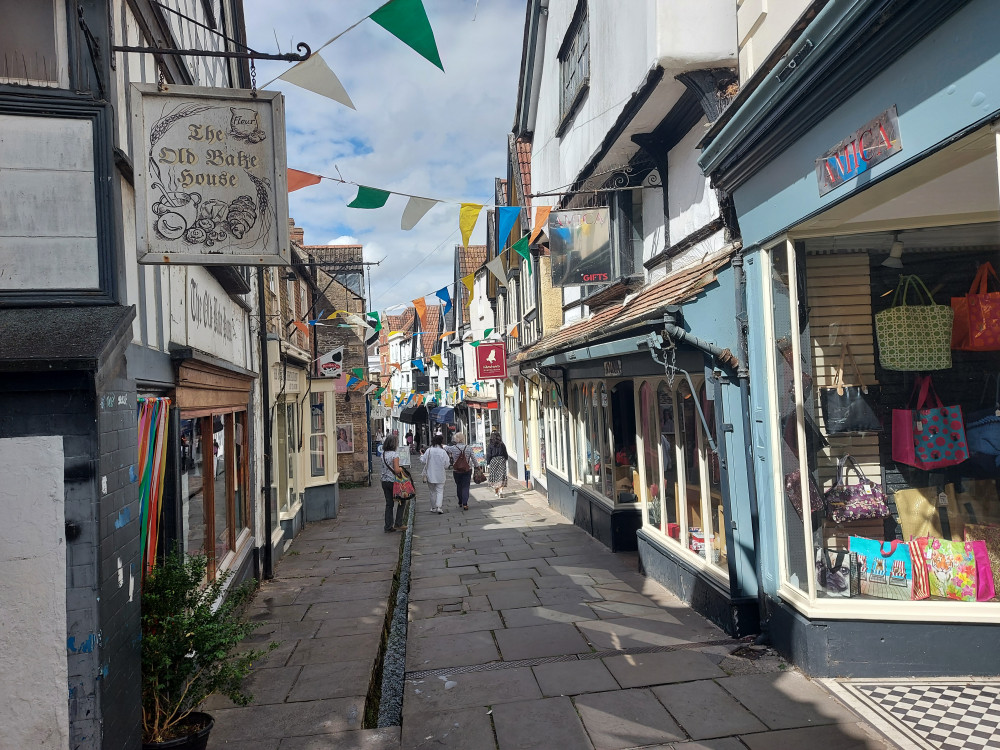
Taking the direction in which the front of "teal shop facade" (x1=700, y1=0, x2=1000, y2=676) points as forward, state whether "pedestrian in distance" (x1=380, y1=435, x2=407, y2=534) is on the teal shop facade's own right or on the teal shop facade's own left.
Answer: on the teal shop facade's own right

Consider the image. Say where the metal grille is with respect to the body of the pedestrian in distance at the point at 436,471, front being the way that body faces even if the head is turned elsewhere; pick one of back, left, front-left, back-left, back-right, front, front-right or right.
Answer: back

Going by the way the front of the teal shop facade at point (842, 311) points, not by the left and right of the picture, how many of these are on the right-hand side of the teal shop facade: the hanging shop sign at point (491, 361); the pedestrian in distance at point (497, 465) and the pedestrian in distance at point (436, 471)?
3

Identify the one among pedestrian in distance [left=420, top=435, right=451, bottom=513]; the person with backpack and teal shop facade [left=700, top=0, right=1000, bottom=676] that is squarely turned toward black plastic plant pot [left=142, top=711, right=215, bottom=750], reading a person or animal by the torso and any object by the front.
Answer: the teal shop facade

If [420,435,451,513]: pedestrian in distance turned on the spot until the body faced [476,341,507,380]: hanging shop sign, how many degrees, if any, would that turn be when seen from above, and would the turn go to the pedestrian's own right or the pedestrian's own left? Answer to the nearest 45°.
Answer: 0° — they already face it

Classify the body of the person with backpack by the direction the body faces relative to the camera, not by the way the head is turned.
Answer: away from the camera

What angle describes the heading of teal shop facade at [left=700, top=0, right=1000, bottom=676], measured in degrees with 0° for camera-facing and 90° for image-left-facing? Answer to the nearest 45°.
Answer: approximately 45°

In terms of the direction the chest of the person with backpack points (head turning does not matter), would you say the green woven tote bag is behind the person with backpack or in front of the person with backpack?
behind

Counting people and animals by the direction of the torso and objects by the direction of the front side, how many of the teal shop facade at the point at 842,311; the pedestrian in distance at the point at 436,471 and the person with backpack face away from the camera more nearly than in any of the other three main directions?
2

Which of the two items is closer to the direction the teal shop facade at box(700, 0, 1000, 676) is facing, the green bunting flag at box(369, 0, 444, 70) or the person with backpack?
the green bunting flag

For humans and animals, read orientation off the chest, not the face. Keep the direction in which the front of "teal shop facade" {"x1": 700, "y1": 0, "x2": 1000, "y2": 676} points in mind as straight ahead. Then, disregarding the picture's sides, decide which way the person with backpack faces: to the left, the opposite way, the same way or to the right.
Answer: to the right

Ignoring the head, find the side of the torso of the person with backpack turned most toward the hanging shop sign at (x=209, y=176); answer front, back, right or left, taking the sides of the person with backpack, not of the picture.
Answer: back

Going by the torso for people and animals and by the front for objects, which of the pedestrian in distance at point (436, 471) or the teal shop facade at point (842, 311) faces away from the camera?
the pedestrian in distance

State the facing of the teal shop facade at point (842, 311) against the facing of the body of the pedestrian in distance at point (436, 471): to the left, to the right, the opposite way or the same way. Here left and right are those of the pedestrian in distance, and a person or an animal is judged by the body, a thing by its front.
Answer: to the left

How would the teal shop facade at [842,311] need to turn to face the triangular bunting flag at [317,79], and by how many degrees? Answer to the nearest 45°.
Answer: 0° — it already faces it
